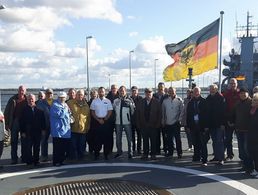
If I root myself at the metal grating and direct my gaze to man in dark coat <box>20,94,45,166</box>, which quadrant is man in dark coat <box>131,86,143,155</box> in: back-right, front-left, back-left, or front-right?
front-right

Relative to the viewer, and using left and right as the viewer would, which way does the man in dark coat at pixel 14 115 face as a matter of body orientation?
facing the viewer and to the right of the viewer

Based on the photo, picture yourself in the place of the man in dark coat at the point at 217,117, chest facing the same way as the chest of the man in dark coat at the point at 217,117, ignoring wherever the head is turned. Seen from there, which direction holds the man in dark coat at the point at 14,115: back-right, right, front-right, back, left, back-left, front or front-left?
front-right

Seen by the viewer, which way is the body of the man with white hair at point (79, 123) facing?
toward the camera

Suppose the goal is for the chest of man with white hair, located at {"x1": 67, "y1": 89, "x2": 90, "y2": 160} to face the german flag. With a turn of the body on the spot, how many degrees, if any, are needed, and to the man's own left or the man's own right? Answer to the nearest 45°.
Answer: approximately 135° to the man's own left

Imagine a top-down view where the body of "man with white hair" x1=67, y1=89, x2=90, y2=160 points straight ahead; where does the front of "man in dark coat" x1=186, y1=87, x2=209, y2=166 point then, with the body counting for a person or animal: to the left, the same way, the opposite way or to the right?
the same way

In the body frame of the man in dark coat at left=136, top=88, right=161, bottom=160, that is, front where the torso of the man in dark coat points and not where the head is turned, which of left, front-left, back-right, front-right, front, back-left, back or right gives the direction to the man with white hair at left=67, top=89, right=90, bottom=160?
right

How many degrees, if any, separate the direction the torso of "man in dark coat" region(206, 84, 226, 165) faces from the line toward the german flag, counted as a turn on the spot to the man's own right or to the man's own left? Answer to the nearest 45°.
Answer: approximately 135° to the man's own right

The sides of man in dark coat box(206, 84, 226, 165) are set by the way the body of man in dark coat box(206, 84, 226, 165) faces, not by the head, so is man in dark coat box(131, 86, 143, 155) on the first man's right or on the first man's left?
on the first man's right

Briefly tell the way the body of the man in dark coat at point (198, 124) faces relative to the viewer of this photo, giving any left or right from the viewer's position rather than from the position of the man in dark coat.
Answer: facing the viewer

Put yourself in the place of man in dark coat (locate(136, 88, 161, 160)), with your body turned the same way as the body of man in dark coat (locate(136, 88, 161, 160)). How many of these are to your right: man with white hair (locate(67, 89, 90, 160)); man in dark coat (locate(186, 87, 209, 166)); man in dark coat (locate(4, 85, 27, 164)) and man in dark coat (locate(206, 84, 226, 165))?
2

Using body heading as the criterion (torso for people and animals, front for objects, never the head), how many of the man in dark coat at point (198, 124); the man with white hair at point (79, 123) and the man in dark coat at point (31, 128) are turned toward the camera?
3

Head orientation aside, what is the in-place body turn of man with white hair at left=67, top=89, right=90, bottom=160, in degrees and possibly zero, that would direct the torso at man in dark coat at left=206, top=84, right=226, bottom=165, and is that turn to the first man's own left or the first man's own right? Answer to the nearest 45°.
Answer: approximately 90° to the first man's own left

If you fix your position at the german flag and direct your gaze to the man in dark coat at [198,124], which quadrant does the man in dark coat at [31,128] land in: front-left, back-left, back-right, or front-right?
front-right

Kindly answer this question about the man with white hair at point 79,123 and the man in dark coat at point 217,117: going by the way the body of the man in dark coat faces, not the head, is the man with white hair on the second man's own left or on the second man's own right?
on the second man's own right

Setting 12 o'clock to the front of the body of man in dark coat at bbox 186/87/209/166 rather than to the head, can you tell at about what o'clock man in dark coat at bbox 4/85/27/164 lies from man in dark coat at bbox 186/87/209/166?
man in dark coat at bbox 4/85/27/164 is roughly at 3 o'clock from man in dark coat at bbox 186/87/209/166.

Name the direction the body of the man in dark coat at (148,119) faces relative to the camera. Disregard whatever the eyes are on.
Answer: toward the camera

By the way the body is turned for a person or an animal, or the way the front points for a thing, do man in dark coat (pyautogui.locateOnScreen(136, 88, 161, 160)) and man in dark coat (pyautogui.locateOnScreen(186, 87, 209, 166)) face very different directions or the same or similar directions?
same or similar directions

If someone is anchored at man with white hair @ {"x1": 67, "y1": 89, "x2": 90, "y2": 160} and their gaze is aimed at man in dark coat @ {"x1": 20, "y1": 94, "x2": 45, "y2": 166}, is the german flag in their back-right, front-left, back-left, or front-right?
back-right
